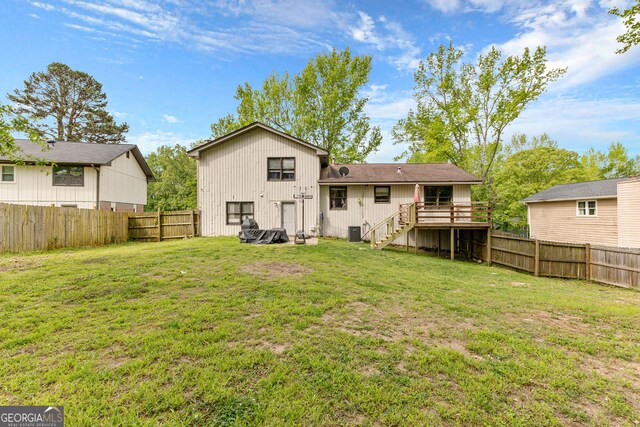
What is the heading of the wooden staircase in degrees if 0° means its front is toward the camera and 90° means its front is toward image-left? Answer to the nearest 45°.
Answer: approximately 90°

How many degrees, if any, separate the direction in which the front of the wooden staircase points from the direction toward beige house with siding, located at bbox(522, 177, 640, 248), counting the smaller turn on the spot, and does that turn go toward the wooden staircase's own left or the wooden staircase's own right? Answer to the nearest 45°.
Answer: approximately 135° to the wooden staircase's own right

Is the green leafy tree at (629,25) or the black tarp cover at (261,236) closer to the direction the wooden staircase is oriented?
the black tarp cover

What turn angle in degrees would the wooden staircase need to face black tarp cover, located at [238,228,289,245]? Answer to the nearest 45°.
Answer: approximately 45° to its left

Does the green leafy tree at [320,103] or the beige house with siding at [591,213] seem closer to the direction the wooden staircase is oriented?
the green leafy tree

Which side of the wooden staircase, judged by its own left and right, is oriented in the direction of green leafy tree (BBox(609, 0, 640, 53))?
back

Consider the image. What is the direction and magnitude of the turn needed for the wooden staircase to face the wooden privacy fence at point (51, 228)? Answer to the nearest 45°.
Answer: approximately 45° to its left
